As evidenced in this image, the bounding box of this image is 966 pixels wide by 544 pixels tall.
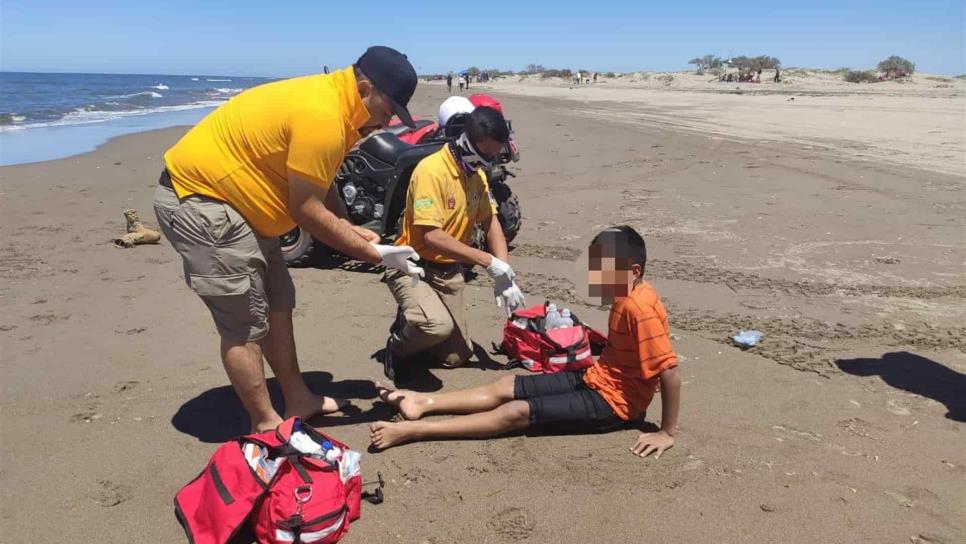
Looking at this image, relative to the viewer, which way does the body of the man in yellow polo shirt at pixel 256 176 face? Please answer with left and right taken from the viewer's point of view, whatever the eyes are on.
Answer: facing to the right of the viewer

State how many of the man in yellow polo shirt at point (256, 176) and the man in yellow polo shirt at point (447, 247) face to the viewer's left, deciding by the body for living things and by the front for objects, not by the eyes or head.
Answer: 0

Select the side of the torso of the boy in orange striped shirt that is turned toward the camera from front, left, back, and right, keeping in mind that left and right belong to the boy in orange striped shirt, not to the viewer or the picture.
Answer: left

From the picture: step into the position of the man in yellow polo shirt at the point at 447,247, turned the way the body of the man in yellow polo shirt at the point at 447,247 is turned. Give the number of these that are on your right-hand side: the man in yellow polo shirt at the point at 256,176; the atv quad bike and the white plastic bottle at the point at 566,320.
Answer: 1

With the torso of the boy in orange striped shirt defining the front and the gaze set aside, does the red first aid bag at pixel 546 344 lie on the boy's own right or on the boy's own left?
on the boy's own right

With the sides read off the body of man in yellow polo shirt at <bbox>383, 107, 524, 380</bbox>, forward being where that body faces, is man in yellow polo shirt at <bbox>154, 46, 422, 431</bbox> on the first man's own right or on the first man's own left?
on the first man's own right

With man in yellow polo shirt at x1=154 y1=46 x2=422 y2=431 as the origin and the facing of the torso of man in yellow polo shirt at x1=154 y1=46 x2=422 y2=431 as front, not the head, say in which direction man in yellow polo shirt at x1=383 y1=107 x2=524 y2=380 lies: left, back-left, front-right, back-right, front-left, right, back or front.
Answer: front-left

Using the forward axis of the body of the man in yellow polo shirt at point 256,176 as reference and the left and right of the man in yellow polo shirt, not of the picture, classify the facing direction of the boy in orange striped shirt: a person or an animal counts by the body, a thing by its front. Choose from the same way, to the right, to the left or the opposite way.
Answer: the opposite way

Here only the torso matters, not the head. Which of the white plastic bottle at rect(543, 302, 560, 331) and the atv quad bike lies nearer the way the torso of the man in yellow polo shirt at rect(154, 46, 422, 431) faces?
the white plastic bottle

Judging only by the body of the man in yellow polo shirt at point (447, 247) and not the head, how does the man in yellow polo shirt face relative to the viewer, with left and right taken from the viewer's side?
facing the viewer and to the right of the viewer

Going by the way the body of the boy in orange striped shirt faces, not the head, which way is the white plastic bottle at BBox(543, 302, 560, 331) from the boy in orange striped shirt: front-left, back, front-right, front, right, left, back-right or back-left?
right

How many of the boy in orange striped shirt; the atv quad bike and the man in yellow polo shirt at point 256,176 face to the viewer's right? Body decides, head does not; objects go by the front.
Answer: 1

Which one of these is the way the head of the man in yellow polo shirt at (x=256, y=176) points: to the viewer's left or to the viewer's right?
to the viewer's right

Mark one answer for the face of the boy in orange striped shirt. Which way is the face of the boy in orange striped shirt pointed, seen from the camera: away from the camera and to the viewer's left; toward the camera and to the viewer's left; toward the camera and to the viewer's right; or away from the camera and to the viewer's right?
toward the camera and to the viewer's left
